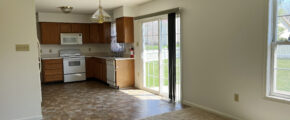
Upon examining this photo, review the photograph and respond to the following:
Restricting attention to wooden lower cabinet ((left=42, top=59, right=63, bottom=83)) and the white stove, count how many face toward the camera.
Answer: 2

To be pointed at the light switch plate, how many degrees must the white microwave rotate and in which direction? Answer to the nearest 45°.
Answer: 0° — it already faces it

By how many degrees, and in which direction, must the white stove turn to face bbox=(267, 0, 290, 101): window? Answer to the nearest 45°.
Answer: approximately 45° to its left

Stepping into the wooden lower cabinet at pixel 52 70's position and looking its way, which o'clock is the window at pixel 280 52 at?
The window is roughly at 11 o'clock from the wooden lower cabinet.

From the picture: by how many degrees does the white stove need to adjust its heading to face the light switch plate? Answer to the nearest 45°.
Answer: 0° — it already faces it

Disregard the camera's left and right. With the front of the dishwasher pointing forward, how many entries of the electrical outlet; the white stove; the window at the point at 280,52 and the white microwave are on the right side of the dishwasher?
2

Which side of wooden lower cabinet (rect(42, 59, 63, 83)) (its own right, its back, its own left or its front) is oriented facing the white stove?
left

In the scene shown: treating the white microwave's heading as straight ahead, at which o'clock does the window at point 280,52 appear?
The window is roughly at 11 o'clock from the white microwave.
